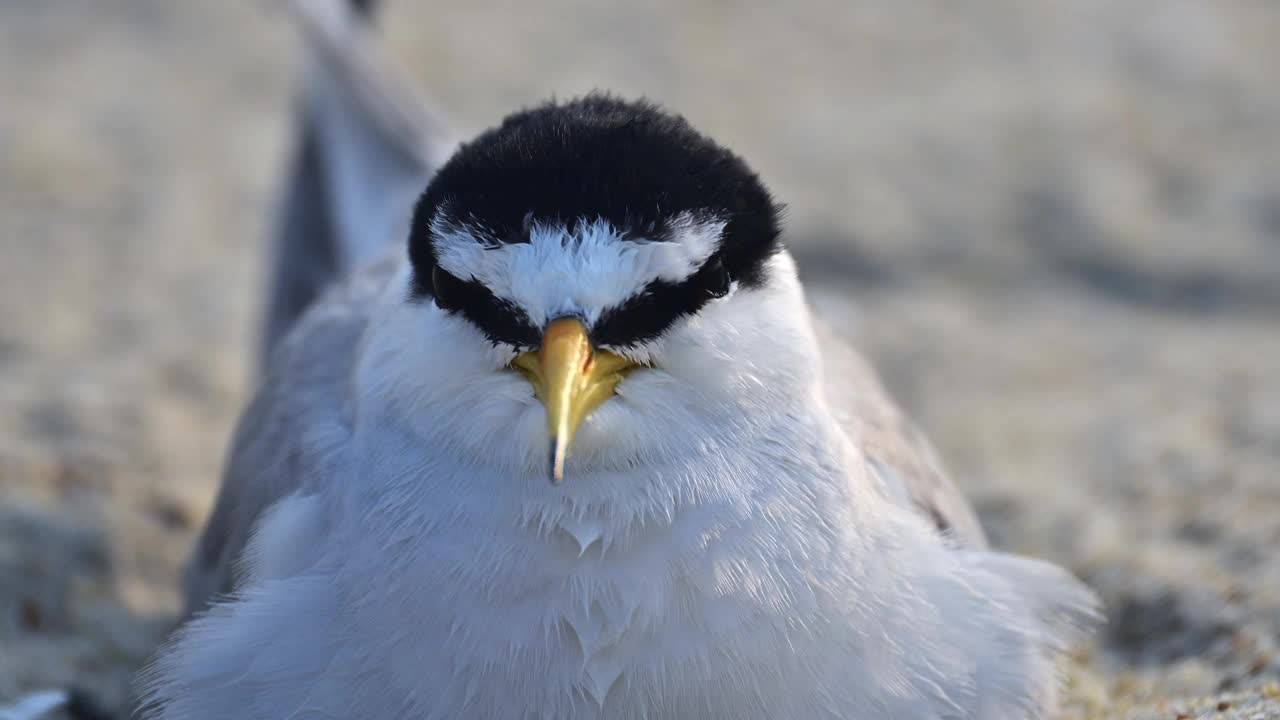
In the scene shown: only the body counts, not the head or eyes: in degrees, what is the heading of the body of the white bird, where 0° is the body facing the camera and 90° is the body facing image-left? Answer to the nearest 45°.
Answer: approximately 0°
